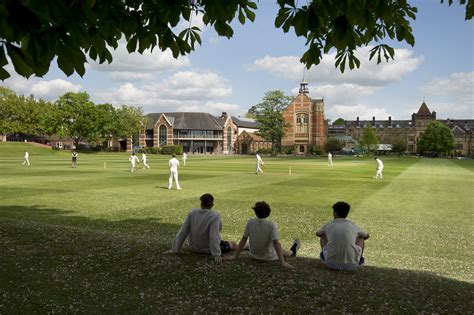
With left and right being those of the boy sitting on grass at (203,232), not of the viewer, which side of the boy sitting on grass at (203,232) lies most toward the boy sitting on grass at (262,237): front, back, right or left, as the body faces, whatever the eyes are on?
right

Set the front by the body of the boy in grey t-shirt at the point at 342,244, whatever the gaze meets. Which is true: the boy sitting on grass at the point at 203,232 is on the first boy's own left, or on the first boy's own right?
on the first boy's own left

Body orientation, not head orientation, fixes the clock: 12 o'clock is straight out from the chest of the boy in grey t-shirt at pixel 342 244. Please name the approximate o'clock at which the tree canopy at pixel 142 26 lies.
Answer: The tree canopy is roughly at 7 o'clock from the boy in grey t-shirt.

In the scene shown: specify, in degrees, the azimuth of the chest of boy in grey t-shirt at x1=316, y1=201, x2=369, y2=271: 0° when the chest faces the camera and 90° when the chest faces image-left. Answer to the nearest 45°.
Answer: approximately 180°

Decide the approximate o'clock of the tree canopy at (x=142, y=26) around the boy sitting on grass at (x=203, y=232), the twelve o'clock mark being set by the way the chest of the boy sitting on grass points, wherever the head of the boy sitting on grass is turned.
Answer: The tree canopy is roughly at 5 o'clock from the boy sitting on grass.

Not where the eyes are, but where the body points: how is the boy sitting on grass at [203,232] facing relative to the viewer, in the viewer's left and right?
facing away from the viewer and to the right of the viewer

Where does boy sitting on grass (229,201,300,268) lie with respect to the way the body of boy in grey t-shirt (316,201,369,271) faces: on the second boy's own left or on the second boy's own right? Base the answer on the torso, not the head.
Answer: on the second boy's own left

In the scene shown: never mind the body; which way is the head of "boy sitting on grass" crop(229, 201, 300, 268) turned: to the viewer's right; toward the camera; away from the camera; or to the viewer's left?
away from the camera

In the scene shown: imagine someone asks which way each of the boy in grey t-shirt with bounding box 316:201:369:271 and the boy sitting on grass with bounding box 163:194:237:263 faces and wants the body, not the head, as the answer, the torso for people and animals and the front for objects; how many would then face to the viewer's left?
0
